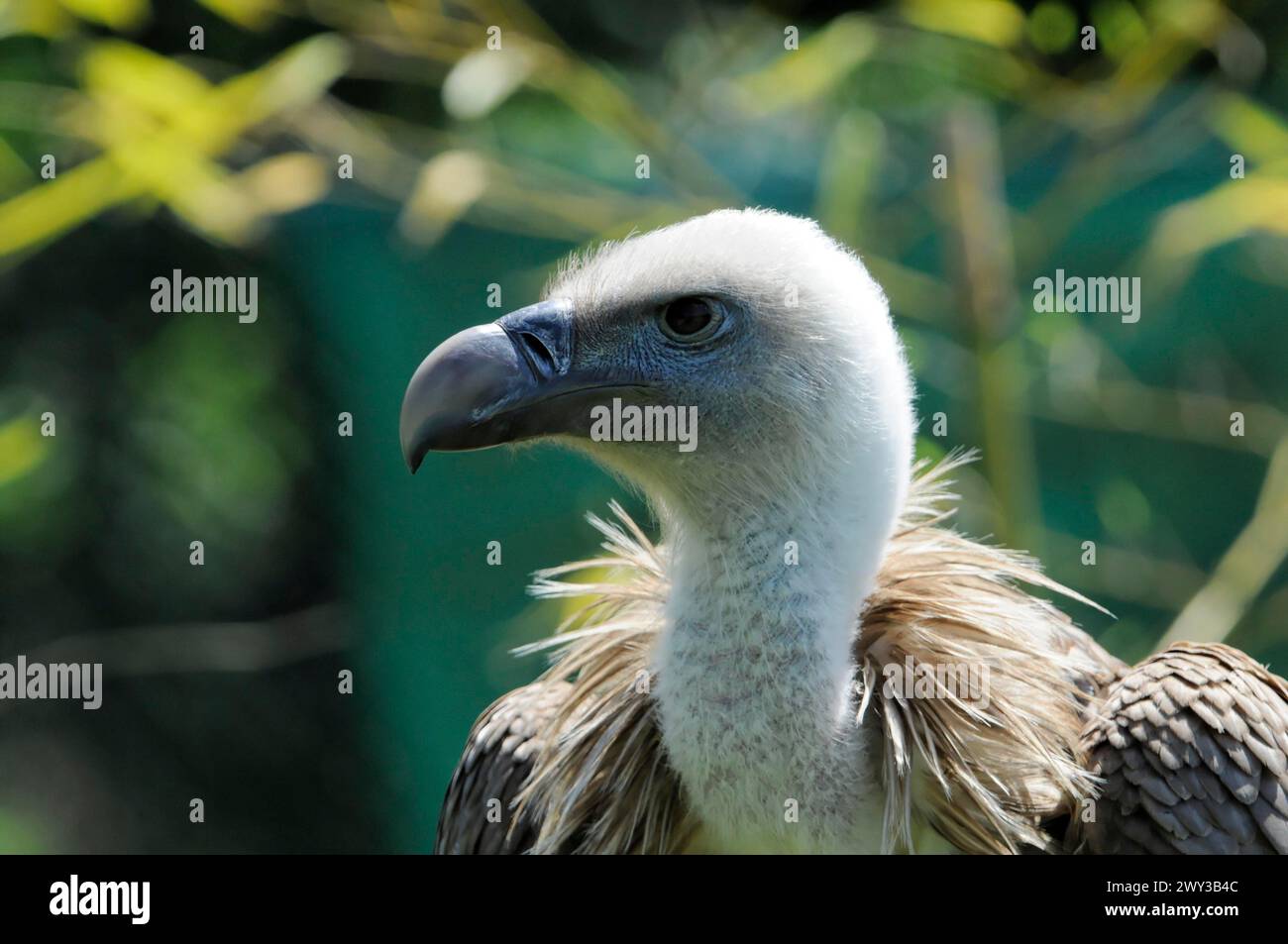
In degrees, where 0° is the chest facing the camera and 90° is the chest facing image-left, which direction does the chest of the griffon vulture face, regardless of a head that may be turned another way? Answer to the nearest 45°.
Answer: approximately 45°
